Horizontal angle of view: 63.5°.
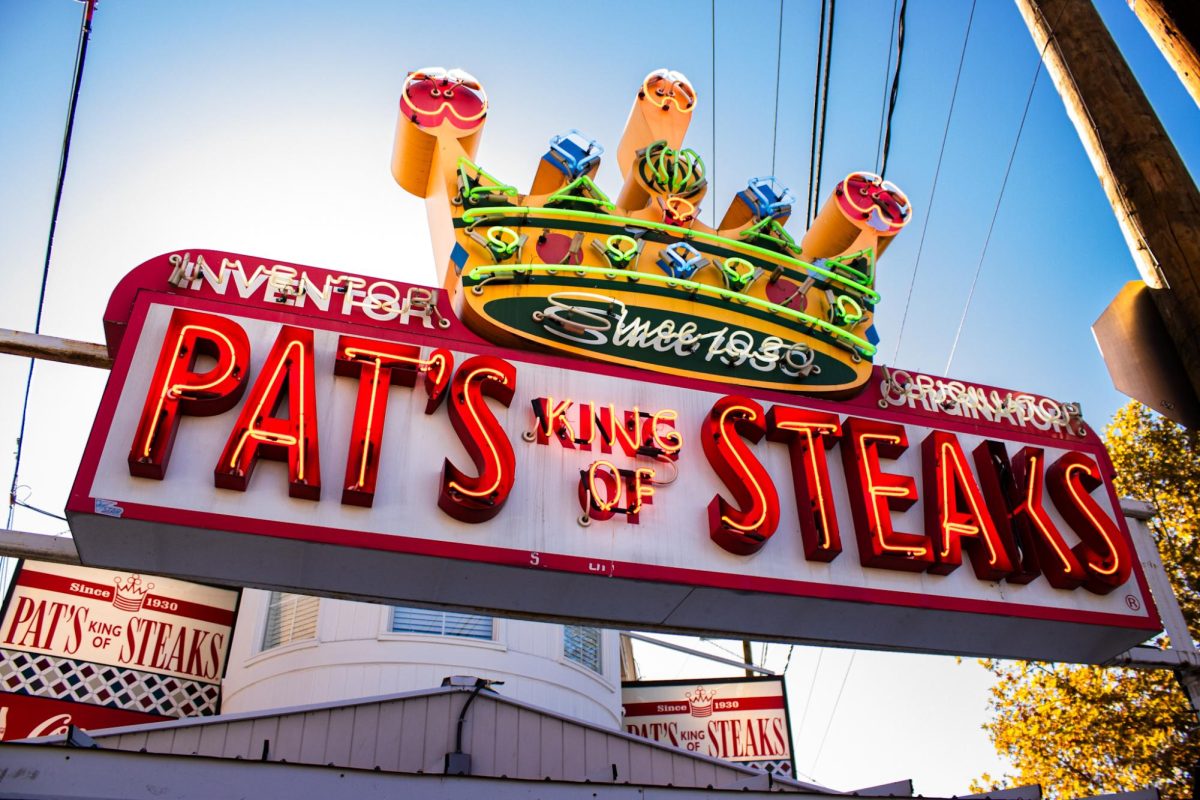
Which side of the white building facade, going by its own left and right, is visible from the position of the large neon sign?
front

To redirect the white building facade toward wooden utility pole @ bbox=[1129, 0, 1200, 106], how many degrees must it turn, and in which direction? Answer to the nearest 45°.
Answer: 0° — it already faces it

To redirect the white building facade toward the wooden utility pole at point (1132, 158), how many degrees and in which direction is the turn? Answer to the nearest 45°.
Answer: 0° — it already faces it

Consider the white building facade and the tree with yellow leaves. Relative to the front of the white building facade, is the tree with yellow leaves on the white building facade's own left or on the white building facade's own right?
on the white building facade's own left

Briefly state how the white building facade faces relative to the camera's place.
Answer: facing the viewer
